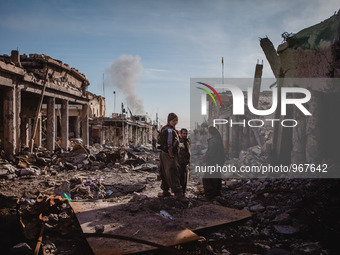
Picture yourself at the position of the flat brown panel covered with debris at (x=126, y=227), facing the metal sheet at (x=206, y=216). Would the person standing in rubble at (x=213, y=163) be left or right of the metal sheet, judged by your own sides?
left
